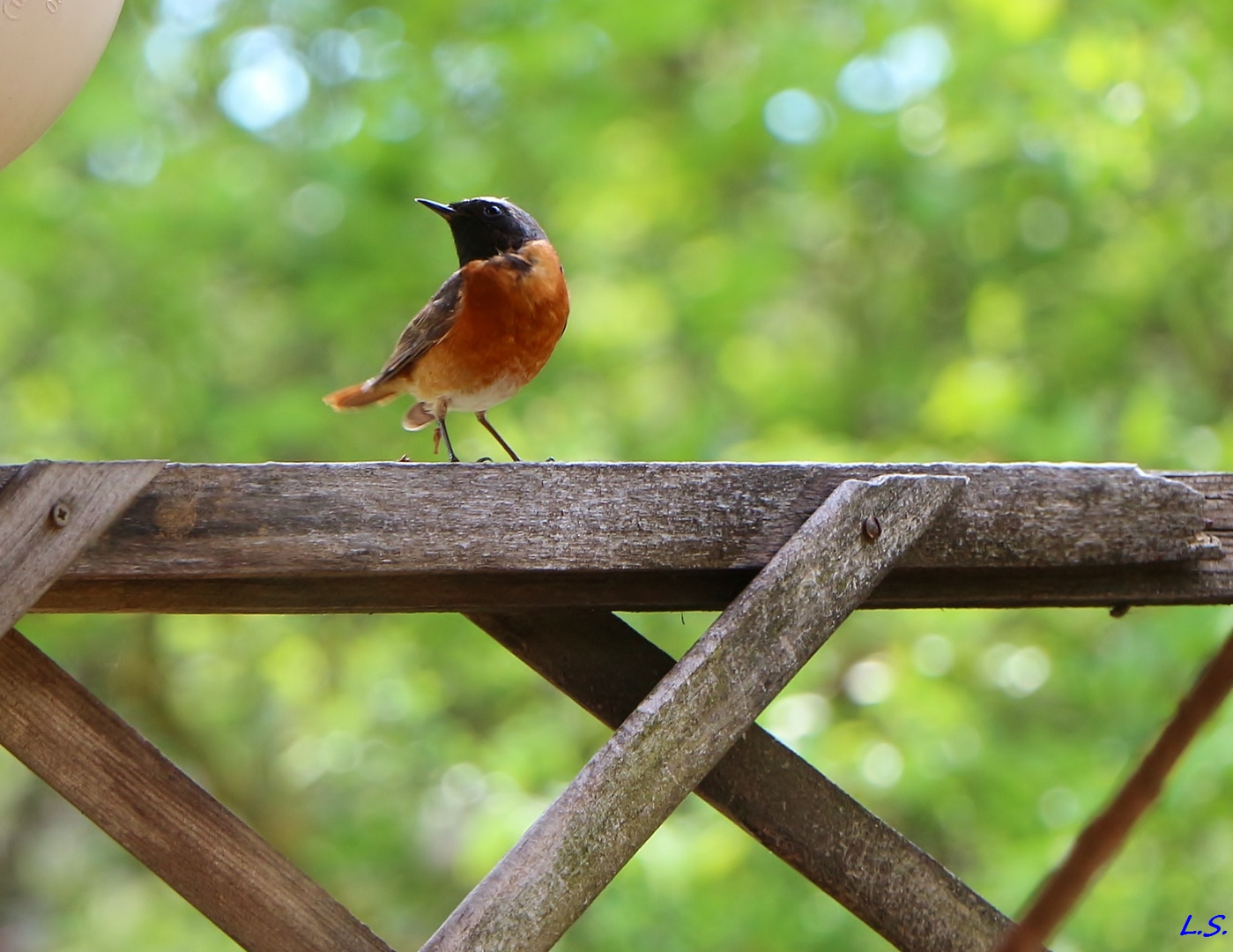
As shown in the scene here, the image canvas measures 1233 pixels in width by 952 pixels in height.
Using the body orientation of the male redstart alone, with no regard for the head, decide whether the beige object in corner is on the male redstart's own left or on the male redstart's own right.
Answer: on the male redstart's own right

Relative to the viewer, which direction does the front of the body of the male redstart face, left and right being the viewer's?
facing the viewer and to the right of the viewer
